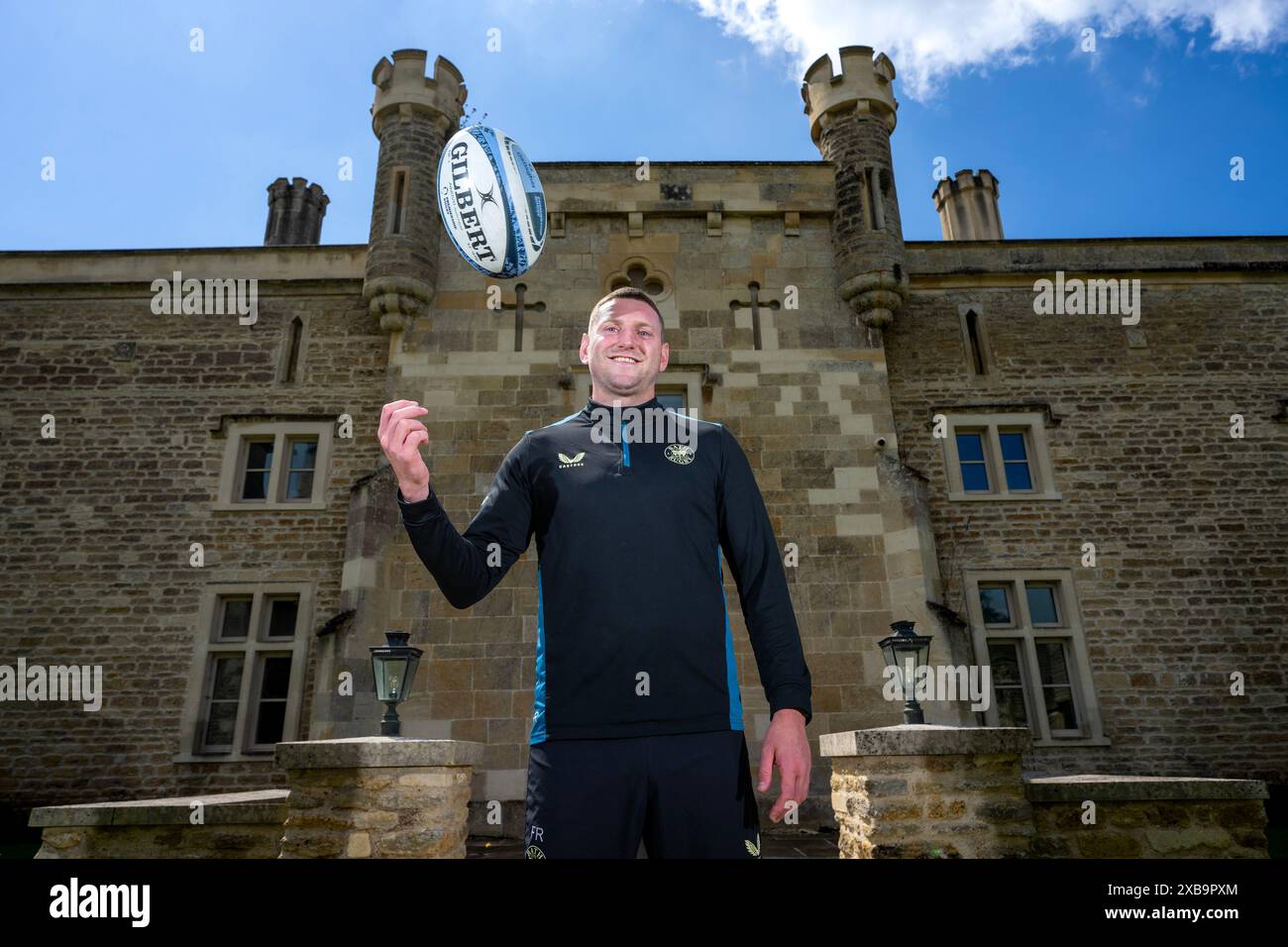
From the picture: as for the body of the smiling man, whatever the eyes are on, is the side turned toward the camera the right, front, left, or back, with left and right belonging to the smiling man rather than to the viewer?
front

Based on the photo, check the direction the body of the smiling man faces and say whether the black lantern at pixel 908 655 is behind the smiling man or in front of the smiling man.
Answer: behind

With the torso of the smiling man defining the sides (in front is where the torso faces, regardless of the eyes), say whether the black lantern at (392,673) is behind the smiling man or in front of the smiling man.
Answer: behind

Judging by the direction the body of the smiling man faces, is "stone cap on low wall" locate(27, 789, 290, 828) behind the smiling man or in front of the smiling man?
behind

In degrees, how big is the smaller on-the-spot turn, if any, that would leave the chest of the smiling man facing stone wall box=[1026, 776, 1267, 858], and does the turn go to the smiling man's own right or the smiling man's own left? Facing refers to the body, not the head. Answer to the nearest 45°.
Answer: approximately 135° to the smiling man's own left
